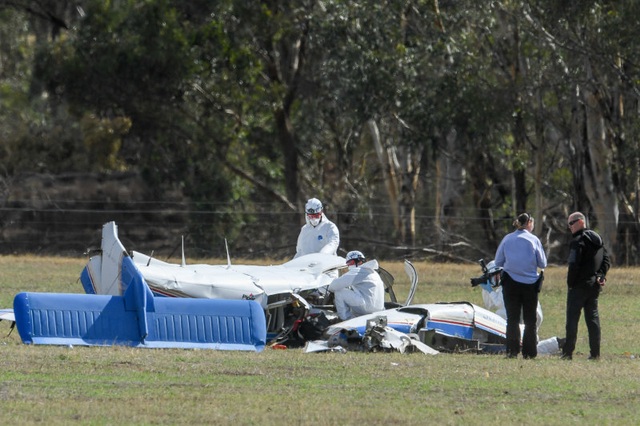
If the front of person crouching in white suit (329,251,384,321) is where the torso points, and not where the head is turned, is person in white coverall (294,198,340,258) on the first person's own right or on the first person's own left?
on the first person's own right

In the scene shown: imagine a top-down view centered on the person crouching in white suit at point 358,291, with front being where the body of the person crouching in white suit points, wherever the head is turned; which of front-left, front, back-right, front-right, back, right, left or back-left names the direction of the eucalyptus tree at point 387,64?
right

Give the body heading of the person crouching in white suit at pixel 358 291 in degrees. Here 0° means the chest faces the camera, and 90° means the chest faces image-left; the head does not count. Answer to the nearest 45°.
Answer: approximately 90°

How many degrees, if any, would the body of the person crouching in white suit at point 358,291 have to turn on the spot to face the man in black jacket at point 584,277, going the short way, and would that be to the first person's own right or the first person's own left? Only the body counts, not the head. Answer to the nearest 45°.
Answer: approximately 180°

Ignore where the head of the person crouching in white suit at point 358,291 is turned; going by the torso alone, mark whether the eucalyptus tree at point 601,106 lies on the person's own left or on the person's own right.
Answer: on the person's own right
